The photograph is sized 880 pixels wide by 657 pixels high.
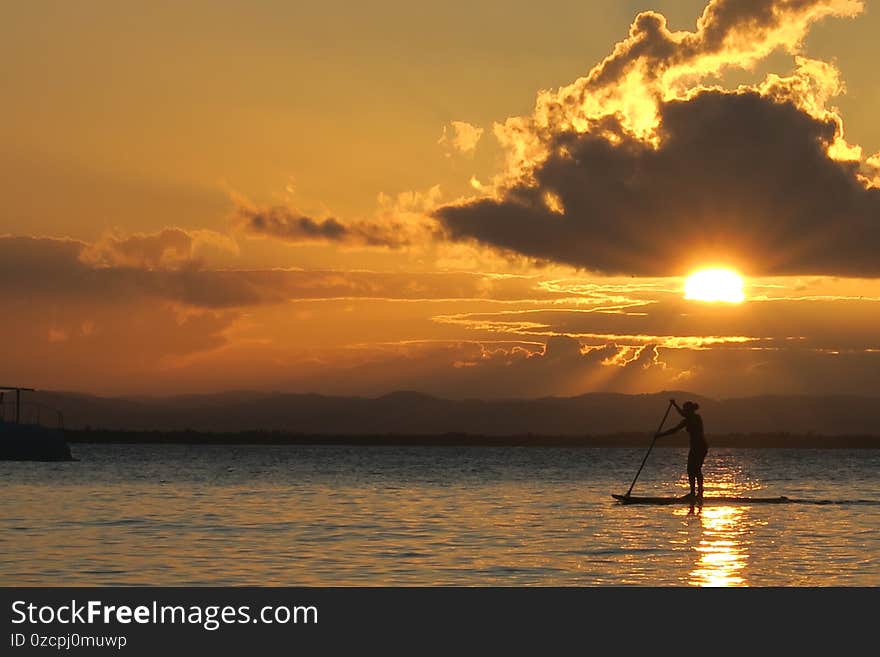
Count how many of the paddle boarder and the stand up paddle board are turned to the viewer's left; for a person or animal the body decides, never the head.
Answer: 2

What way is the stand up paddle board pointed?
to the viewer's left

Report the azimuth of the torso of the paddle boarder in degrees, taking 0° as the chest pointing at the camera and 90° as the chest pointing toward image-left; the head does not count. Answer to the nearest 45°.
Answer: approximately 90°
